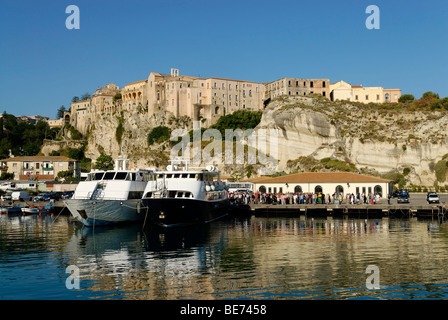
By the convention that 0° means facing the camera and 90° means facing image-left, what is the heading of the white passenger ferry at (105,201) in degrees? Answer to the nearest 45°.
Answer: approximately 45°

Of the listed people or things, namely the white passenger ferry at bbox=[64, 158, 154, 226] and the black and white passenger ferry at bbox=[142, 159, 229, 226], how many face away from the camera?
0

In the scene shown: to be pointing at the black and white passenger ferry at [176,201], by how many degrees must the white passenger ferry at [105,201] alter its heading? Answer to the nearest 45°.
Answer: approximately 90° to its left

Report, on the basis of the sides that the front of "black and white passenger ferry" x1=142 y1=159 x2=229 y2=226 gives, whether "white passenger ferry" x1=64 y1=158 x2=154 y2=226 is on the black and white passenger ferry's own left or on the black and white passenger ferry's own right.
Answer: on the black and white passenger ferry's own right
